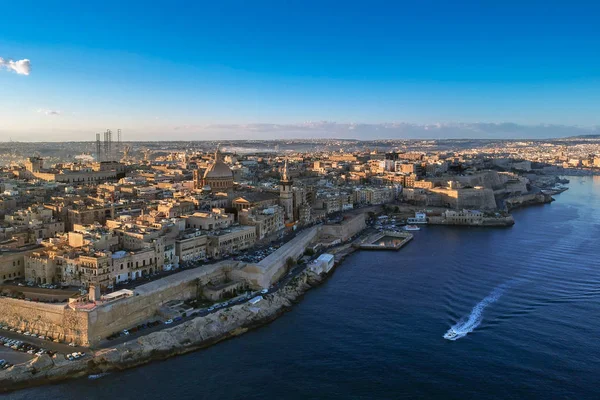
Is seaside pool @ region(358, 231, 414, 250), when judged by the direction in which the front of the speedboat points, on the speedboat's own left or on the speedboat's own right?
on the speedboat's own right

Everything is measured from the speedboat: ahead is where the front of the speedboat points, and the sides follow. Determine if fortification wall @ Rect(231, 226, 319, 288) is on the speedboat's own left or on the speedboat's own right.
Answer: on the speedboat's own right

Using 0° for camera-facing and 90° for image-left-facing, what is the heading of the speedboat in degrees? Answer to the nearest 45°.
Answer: approximately 45°

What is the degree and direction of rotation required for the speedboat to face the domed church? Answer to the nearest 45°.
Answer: approximately 90° to its right

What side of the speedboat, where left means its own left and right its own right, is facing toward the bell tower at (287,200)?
right

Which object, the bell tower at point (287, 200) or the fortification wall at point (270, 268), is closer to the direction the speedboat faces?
the fortification wall

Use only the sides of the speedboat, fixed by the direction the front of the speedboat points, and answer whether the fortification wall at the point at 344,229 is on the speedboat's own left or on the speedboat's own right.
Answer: on the speedboat's own right

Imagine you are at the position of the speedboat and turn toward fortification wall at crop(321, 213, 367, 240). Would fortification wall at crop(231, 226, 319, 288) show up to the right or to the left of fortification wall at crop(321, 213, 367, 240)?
left

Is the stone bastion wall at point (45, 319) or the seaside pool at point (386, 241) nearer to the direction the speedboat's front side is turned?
the stone bastion wall
